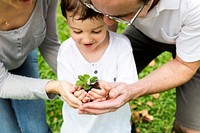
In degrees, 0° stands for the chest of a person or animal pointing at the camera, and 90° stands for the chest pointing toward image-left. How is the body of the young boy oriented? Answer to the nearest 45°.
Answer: approximately 0°
